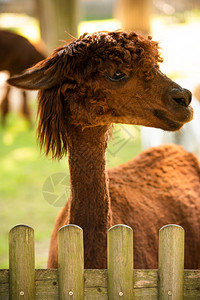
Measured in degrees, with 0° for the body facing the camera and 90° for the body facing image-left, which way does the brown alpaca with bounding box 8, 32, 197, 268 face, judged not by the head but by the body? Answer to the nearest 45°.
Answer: approximately 45°
